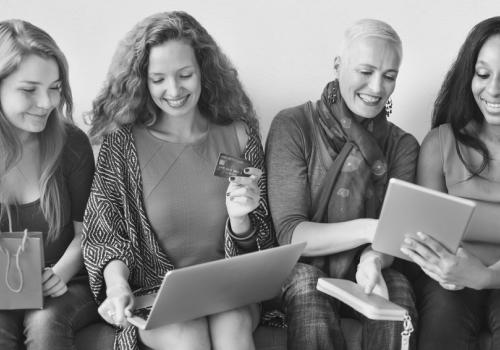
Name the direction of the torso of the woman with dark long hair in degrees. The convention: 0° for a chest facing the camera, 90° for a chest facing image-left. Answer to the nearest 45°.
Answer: approximately 0°

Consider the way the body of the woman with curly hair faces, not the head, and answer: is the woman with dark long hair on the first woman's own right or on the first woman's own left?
on the first woman's own left

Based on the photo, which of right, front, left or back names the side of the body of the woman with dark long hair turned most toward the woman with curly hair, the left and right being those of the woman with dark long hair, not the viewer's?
right

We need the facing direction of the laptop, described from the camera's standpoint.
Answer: facing away from the viewer and to the left of the viewer

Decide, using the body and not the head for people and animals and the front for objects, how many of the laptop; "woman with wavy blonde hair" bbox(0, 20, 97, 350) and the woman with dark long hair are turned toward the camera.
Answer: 2

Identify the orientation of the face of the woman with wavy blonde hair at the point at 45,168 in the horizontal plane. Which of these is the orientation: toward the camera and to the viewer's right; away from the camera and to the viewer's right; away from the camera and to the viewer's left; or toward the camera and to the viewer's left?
toward the camera and to the viewer's right

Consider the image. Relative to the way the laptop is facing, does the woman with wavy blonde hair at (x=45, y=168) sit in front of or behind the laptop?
in front

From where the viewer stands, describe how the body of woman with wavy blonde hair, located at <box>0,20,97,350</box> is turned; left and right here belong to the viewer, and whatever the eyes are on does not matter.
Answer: facing the viewer
